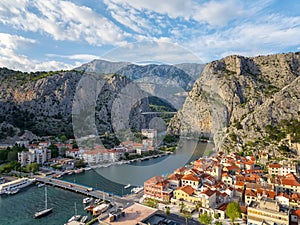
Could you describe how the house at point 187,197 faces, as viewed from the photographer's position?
facing the viewer and to the left of the viewer

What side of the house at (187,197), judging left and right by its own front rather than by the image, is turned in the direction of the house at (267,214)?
left

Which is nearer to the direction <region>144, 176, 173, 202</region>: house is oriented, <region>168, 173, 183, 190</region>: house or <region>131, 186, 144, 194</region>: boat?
the boat

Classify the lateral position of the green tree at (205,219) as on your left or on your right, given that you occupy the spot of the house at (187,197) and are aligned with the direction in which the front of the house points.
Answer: on your left

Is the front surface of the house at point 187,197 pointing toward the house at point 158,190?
no

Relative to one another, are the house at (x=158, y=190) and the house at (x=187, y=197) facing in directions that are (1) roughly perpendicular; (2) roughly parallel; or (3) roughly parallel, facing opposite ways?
roughly parallel

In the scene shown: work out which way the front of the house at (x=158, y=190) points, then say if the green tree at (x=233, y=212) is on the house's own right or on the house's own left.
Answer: on the house's own left

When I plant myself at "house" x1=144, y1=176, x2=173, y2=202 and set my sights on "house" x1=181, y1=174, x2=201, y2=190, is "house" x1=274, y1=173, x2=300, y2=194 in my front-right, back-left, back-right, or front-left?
front-right

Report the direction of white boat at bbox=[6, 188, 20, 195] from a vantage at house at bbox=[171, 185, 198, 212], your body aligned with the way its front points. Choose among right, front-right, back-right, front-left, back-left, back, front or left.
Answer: front-right

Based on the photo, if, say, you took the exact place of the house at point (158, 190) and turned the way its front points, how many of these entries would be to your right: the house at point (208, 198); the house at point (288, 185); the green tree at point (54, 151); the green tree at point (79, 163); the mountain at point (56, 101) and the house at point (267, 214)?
3

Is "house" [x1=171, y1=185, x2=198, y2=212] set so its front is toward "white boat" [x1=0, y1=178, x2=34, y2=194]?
no

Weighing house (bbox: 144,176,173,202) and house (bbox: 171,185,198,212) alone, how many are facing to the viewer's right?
0

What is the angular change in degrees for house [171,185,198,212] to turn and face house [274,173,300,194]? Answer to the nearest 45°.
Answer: approximately 135° to its left

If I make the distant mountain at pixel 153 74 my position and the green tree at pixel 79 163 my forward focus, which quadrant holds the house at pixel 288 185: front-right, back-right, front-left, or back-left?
front-left
